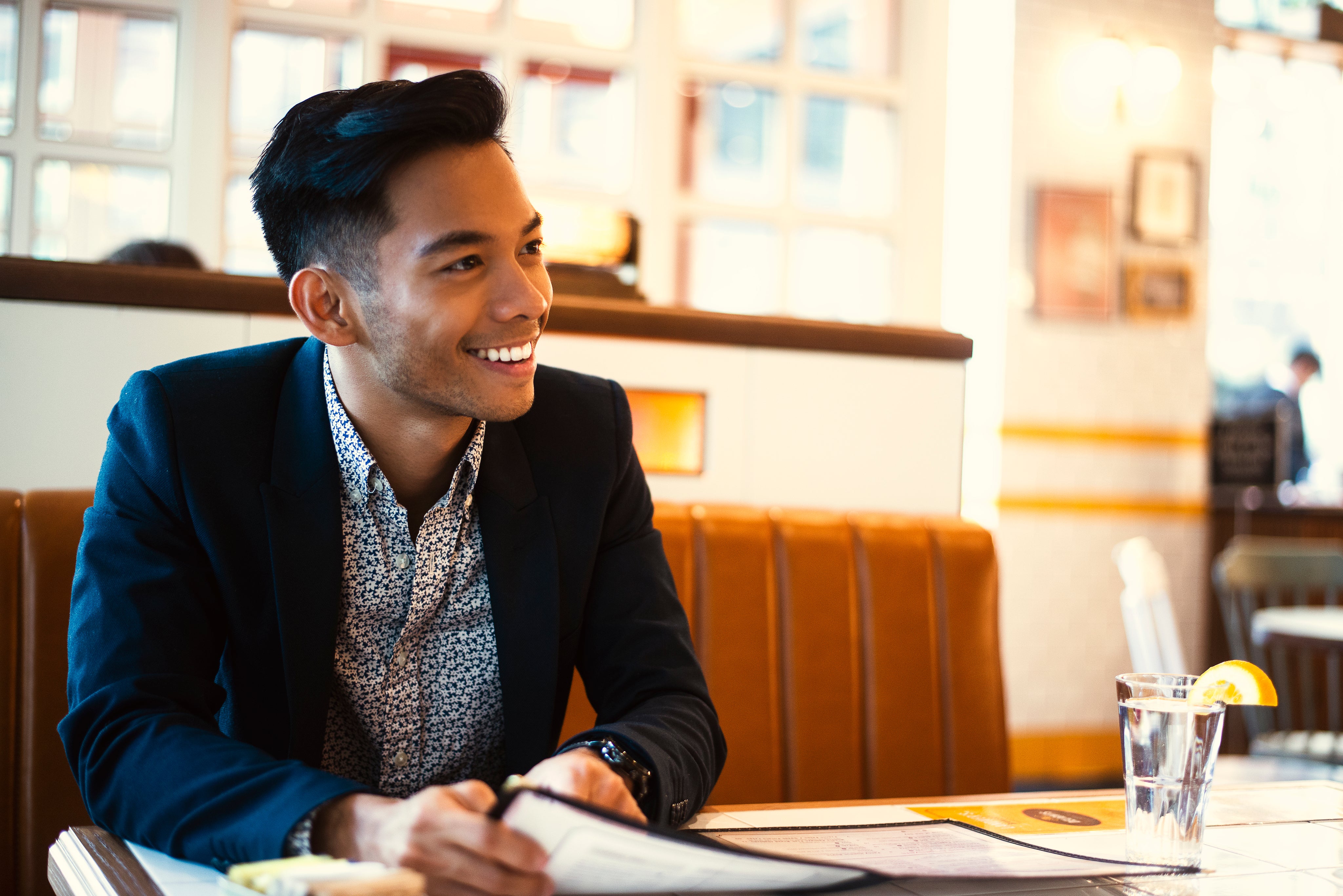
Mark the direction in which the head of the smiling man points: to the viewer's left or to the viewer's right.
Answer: to the viewer's right

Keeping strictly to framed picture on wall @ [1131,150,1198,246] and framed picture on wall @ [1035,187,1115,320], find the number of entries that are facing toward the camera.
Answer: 2

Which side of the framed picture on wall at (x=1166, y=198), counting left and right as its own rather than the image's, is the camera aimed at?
front

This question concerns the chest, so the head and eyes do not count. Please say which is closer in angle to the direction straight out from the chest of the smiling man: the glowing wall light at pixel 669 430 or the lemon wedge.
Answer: the lemon wedge

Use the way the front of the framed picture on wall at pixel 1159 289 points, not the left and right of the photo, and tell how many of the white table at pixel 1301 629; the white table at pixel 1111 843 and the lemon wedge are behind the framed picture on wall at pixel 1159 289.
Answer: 0

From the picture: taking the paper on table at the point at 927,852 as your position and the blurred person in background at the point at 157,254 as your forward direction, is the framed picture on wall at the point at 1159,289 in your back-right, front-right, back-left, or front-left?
front-right

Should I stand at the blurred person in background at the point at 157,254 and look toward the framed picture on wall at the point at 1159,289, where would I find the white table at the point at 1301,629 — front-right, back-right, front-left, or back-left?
front-right

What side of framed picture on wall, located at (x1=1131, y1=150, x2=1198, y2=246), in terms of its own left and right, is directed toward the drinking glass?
front

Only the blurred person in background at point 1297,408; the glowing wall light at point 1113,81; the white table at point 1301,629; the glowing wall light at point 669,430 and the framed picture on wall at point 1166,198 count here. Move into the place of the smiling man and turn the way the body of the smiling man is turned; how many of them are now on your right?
0

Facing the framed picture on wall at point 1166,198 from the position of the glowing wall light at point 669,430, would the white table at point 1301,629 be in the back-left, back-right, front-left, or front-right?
front-right

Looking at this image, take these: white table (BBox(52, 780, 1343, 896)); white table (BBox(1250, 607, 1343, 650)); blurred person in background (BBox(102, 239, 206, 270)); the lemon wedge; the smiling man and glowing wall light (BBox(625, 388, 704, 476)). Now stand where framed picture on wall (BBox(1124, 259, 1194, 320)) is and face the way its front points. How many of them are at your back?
0

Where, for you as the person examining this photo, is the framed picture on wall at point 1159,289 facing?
facing the viewer

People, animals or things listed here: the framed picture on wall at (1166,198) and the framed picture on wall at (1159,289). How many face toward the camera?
2

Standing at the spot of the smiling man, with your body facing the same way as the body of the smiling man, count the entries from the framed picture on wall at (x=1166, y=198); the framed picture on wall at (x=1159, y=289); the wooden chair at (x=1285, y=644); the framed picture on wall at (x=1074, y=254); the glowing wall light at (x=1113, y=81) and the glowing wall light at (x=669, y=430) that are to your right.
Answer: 0

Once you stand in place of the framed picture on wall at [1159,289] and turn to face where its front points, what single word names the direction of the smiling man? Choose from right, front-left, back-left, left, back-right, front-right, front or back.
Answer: front

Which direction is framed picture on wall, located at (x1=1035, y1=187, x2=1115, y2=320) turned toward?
toward the camera
